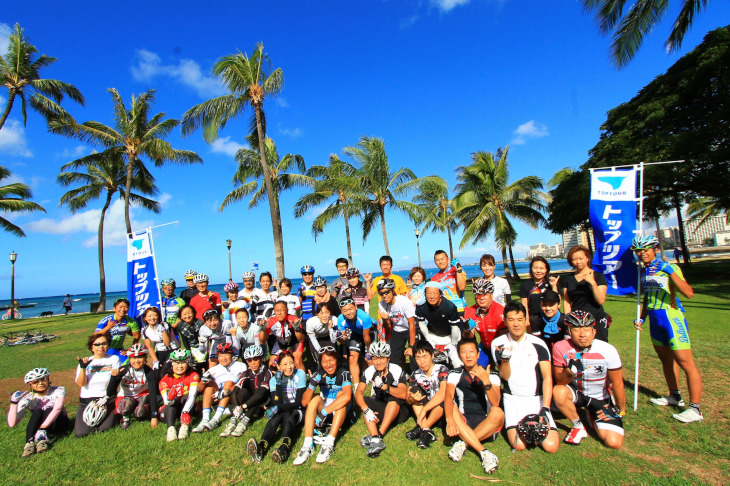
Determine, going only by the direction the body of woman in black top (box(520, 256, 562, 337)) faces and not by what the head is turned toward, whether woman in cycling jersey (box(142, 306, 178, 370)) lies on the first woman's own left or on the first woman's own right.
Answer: on the first woman's own right

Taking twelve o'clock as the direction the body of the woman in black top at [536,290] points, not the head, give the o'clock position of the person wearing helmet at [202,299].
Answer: The person wearing helmet is roughly at 3 o'clock from the woman in black top.

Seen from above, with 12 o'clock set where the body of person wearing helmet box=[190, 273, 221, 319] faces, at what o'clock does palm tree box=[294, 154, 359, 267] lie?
The palm tree is roughly at 7 o'clock from the person wearing helmet.

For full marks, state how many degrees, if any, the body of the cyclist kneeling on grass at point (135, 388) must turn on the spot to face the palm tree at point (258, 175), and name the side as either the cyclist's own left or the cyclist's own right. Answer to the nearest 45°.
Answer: approximately 135° to the cyclist's own left

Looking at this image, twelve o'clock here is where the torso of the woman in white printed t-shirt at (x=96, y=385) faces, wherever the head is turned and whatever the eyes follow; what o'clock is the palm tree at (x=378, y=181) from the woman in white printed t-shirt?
The palm tree is roughly at 8 o'clock from the woman in white printed t-shirt.

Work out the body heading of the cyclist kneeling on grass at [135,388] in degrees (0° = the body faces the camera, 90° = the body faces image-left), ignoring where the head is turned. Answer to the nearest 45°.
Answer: approximately 0°

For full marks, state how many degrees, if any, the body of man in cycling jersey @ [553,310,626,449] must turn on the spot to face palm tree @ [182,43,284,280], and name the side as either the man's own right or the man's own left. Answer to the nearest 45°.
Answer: approximately 135° to the man's own right

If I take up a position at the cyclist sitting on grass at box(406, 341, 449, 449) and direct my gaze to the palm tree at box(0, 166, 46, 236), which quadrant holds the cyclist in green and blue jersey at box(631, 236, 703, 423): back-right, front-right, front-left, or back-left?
back-right

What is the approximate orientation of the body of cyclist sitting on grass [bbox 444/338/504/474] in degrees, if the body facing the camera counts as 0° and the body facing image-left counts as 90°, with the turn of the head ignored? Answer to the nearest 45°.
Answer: approximately 0°

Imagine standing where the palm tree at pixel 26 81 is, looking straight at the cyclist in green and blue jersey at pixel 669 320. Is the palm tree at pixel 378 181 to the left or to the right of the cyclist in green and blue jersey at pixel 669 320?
left

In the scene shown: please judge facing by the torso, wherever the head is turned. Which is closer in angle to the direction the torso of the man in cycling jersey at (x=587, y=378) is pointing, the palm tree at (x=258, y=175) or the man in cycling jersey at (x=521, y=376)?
the man in cycling jersey
